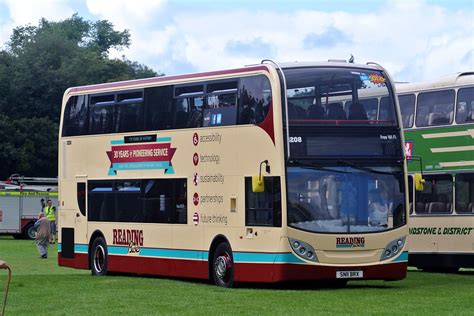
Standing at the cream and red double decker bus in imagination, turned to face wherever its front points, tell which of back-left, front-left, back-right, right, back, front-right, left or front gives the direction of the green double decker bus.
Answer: left

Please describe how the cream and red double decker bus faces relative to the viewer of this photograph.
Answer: facing the viewer and to the right of the viewer
